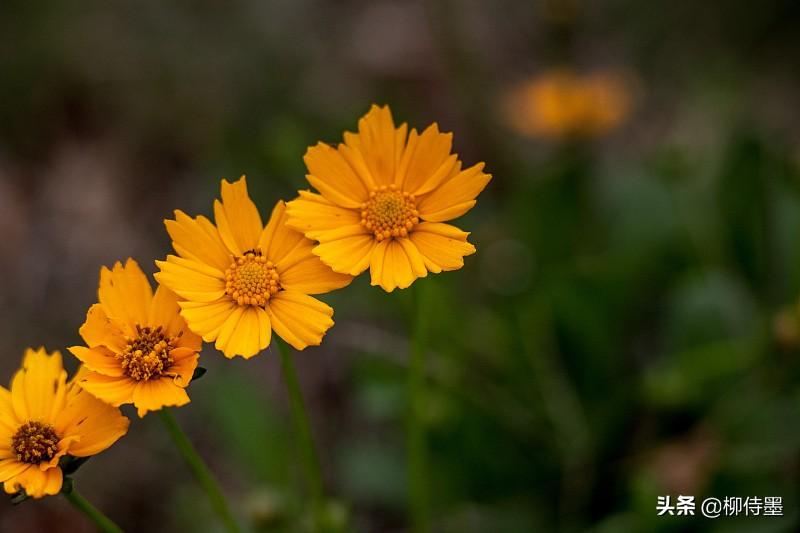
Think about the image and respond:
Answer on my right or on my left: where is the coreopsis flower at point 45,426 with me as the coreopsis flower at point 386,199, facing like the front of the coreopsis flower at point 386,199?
on my right

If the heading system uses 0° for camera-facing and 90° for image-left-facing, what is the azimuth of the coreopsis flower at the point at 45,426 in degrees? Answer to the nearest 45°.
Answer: approximately 0°

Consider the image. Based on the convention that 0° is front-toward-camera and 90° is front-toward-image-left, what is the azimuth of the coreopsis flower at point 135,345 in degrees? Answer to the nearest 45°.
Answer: approximately 0°
